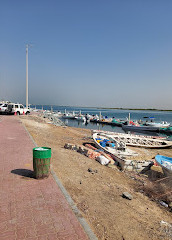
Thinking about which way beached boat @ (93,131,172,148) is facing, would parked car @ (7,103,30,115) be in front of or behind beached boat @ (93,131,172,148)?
in front

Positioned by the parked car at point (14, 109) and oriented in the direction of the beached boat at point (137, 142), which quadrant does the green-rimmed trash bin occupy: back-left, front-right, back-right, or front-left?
front-right

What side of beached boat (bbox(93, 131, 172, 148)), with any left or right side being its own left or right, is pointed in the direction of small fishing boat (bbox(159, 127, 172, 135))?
right

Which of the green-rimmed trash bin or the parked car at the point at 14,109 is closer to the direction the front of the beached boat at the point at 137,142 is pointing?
the parked car
